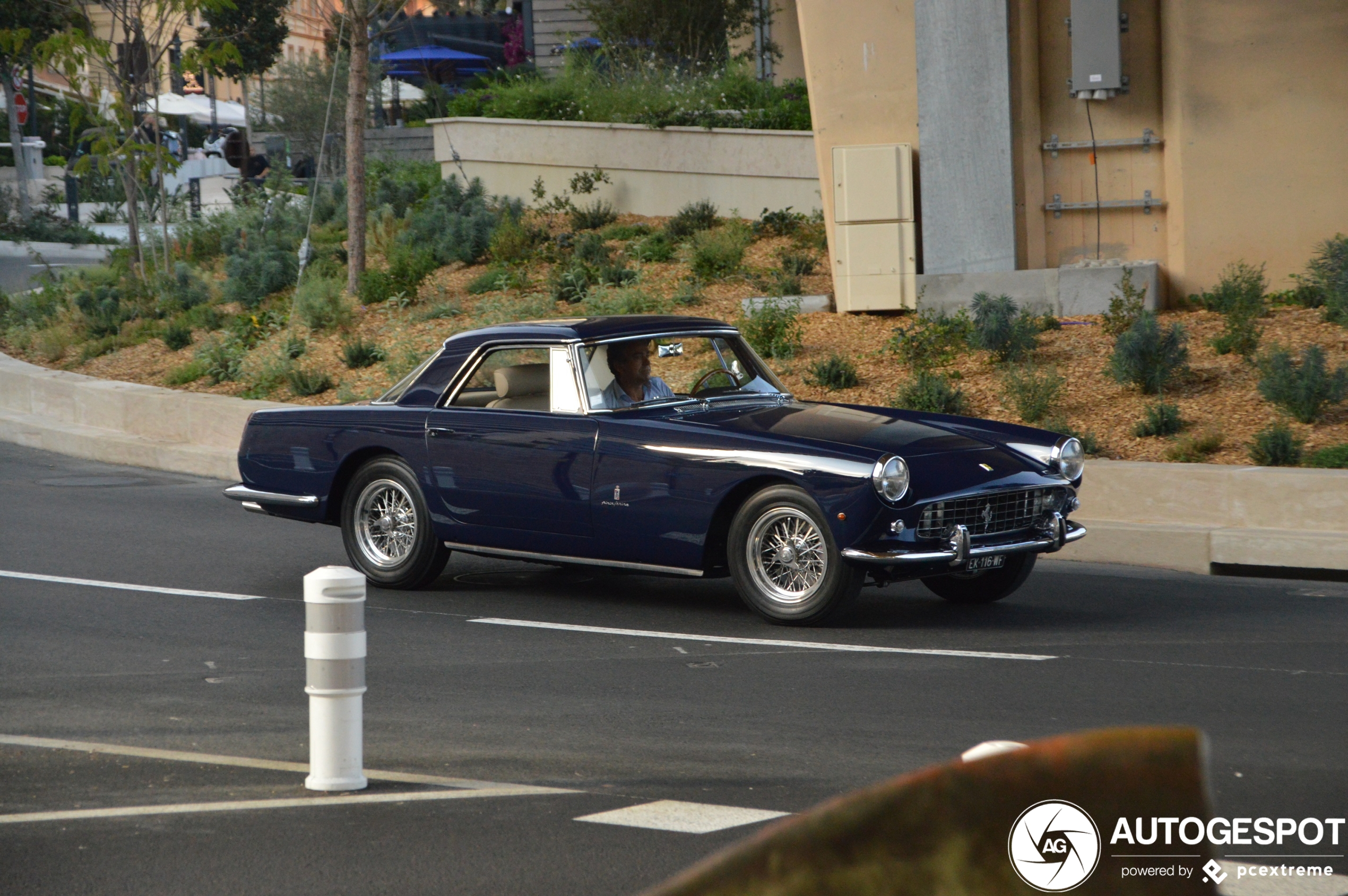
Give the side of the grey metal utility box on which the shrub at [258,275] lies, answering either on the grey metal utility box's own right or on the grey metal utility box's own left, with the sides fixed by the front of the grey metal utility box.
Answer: on the grey metal utility box's own right

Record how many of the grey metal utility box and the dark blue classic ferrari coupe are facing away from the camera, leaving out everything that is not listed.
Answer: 0

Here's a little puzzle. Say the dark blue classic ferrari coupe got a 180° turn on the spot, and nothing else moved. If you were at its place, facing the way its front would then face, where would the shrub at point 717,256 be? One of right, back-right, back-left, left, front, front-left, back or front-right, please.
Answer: front-right

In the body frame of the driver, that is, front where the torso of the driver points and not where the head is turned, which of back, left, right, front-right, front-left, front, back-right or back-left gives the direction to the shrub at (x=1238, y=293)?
left

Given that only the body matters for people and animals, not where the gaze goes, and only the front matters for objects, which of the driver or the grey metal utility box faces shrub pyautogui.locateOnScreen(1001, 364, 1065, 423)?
the grey metal utility box

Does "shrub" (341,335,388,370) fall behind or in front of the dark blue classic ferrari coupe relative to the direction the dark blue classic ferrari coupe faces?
behind

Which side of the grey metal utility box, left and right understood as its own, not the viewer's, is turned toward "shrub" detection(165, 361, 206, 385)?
right

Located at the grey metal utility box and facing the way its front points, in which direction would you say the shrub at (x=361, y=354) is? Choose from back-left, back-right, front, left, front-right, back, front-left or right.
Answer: right

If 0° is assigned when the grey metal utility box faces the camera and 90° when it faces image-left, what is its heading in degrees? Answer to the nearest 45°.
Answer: approximately 0°

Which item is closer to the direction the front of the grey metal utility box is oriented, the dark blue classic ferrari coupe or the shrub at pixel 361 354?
the dark blue classic ferrari coupe

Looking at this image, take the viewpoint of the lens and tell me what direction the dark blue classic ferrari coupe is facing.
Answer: facing the viewer and to the right of the viewer

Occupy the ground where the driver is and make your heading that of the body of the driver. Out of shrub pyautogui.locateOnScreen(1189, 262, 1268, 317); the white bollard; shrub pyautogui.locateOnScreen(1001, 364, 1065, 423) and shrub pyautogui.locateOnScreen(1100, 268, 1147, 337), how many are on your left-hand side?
3

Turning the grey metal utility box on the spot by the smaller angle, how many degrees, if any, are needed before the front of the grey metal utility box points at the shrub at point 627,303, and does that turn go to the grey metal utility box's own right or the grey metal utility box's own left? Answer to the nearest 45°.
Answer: approximately 90° to the grey metal utility box's own right

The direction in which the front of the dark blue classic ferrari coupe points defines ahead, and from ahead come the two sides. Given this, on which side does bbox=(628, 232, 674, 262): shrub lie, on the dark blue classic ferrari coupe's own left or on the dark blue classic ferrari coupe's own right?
on the dark blue classic ferrari coupe's own left

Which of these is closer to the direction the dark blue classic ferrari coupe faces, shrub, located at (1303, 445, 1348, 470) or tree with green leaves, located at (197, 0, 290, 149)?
the shrub

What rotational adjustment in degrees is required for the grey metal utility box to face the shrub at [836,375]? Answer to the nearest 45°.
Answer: approximately 45° to its right
